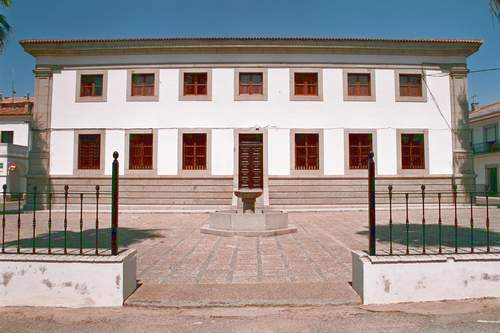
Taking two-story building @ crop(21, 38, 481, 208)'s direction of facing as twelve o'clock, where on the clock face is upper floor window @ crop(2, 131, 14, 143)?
The upper floor window is roughly at 4 o'clock from the two-story building.

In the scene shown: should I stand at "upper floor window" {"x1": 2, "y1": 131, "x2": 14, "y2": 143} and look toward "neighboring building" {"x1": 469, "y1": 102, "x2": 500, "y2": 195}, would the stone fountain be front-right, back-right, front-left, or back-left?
front-right

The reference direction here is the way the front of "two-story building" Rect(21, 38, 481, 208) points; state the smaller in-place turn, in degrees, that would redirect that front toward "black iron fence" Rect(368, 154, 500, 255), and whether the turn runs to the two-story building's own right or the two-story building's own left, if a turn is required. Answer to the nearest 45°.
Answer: approximately 45° to the two-story building's own left

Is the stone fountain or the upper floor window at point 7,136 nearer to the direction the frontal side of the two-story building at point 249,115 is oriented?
the stone fountain

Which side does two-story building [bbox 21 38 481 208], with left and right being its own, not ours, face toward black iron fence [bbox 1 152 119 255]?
front

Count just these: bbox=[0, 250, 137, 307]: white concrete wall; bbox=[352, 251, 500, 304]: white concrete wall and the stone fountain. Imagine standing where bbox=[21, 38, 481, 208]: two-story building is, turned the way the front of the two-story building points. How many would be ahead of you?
3

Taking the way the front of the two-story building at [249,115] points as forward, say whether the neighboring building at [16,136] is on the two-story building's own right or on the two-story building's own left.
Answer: on the two-story building's own right

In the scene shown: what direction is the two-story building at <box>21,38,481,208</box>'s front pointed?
toward the camera

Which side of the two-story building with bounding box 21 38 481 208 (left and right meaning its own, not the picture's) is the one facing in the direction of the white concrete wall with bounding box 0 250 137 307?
front

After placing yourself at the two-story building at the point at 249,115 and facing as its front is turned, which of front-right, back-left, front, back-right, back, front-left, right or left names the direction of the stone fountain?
front

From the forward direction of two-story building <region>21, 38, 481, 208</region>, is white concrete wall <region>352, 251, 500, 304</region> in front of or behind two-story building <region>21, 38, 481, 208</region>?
in front

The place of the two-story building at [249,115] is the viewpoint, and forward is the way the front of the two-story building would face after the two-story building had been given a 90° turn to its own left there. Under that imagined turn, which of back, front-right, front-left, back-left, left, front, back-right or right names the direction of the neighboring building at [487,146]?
front-left

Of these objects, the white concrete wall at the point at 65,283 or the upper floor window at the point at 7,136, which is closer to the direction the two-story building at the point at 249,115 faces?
the white concrete wall
